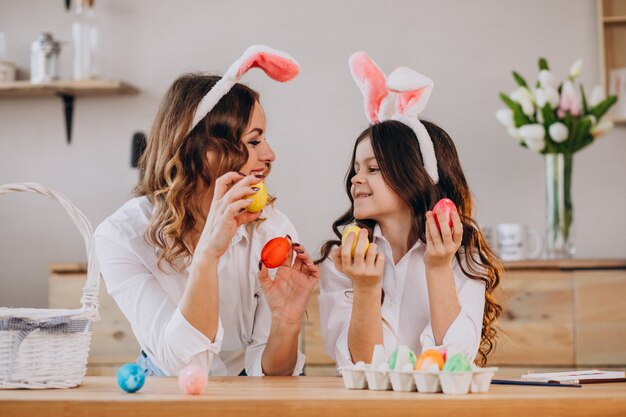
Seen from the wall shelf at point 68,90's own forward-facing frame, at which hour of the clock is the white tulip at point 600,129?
The white tulip is roughly at 10 o'clock from the wall shelf.

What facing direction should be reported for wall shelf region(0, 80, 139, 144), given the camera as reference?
facing the viewer

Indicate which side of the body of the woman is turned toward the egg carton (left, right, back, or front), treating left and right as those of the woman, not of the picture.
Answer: front

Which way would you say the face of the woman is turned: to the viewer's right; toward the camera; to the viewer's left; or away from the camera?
to the viewer's right

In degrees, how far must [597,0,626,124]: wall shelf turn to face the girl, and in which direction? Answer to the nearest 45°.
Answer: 0° — it already faces them

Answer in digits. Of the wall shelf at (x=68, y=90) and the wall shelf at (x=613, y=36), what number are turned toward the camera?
2

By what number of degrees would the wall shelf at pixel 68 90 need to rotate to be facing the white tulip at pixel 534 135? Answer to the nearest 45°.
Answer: approximately 45° to its left

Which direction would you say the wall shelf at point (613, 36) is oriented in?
toward the camera

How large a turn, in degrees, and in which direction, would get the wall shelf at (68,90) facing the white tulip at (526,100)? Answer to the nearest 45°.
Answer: approximately 45° to its left

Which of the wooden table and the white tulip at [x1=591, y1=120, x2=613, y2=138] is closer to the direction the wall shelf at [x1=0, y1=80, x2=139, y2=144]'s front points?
the wooden table

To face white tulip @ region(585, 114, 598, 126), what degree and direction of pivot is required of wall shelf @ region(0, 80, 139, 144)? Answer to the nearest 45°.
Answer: approximately 45° to its left

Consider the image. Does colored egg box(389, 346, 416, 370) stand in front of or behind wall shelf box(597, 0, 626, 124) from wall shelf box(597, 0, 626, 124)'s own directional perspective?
in front

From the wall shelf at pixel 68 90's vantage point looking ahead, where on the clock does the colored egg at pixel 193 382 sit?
The colored egg is roughly at 12 o'clock from the wall shelf.
